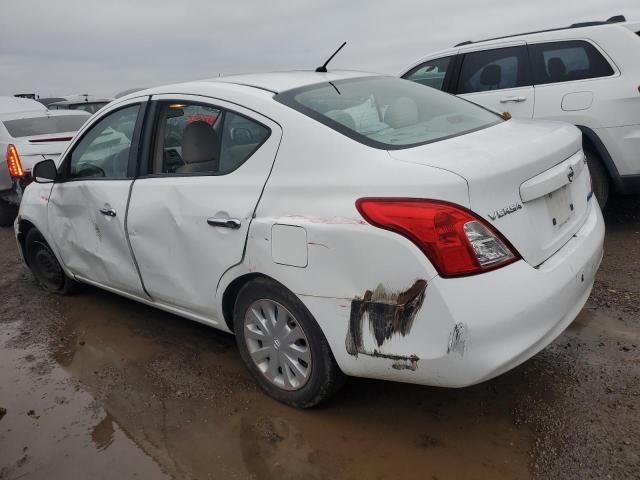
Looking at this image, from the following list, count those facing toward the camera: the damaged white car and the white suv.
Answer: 0

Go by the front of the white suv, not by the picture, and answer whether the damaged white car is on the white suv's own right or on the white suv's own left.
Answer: on the white suv's own left

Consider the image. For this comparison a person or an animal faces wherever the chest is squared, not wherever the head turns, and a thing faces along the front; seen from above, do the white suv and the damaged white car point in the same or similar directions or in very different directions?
same or similar directions

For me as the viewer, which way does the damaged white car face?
facing away from the viewer and to the left of the viewer

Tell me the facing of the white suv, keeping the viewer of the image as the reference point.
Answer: facing away from the viewer and to the left of the viewer

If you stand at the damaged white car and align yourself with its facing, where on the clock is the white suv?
The white suv is roughly at 3 o'clock from the damaged white car.
